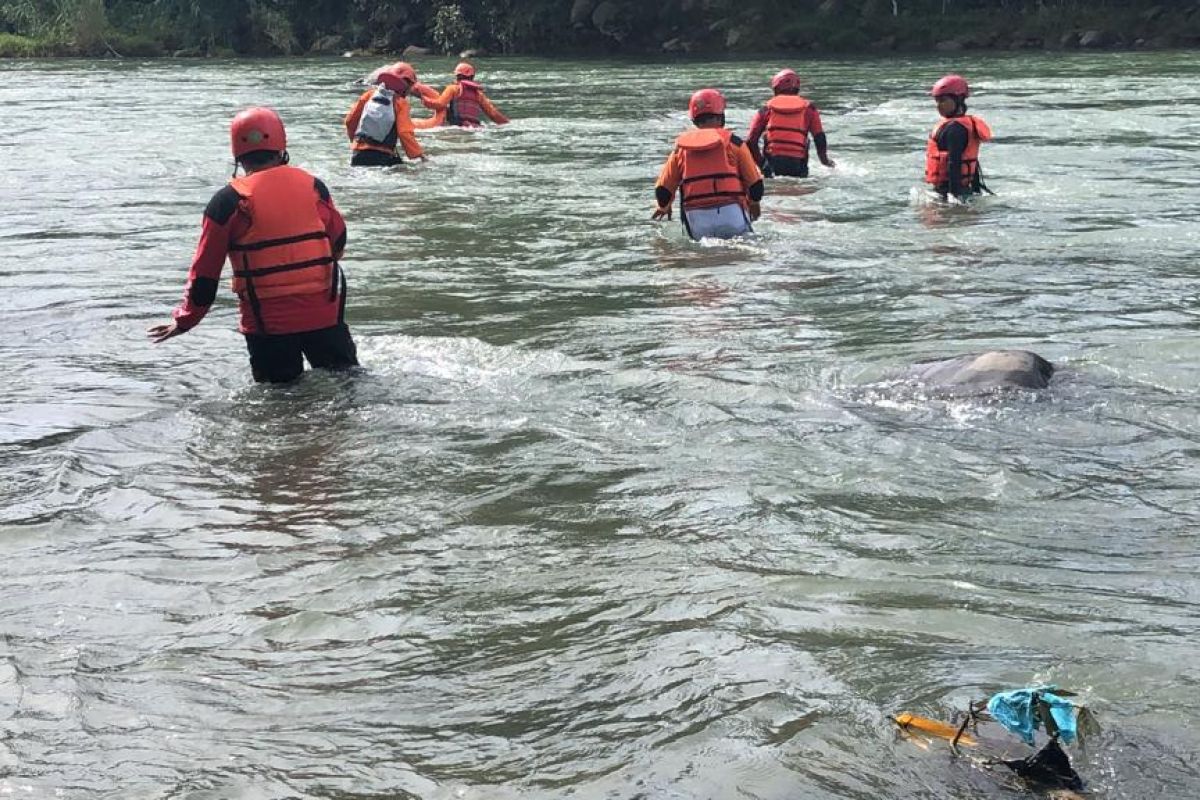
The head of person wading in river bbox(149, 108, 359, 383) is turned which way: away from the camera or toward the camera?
away from the camera

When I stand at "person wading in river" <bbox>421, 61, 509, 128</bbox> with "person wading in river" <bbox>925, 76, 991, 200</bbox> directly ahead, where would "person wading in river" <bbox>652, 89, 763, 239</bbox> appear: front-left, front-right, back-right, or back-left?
front-right

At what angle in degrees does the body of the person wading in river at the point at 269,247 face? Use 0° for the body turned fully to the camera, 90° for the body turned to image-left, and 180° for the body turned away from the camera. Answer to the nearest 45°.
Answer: approximately 180°

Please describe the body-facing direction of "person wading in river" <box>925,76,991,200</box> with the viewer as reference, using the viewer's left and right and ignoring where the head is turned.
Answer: facing to the left of the viewer

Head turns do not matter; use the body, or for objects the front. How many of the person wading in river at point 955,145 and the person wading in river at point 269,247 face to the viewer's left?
1

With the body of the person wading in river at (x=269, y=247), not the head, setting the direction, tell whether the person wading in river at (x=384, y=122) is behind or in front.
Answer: in front

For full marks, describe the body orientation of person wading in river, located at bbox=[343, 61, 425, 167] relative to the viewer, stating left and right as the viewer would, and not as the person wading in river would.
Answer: facing away from the viewer and to the right of the viewer

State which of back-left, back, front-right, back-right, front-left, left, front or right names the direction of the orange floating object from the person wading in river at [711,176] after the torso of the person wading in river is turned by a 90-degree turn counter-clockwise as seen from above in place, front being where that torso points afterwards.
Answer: left

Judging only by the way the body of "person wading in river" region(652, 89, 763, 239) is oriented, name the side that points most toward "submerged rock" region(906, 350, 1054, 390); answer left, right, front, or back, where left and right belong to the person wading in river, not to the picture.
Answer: back

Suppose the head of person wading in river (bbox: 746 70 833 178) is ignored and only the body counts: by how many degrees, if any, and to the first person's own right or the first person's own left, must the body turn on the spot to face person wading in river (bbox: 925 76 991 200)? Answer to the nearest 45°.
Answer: approximately 135° to the first person's own right

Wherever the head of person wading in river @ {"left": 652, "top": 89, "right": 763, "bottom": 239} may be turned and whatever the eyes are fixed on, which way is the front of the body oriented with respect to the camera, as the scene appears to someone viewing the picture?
away from the camera

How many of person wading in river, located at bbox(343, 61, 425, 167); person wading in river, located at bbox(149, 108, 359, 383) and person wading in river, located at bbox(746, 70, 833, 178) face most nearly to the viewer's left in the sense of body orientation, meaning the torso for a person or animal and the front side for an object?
0

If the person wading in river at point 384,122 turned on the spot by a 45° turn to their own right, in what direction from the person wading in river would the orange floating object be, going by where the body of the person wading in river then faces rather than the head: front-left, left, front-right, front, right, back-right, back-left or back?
right

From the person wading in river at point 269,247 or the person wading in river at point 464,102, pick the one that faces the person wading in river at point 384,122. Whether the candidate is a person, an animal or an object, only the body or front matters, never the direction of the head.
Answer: the person wading in river at point 269,247

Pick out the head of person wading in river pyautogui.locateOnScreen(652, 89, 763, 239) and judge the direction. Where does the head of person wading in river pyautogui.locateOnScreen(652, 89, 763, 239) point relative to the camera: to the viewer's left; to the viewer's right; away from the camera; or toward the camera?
away from the camera

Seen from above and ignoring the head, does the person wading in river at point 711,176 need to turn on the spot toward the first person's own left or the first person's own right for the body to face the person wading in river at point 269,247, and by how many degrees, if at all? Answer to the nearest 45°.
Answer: approximately 135° to the first person's own left

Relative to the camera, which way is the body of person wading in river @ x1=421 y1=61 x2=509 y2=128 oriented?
away from the camera

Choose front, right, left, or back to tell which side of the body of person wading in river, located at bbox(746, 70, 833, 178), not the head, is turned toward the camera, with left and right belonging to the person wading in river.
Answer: back
